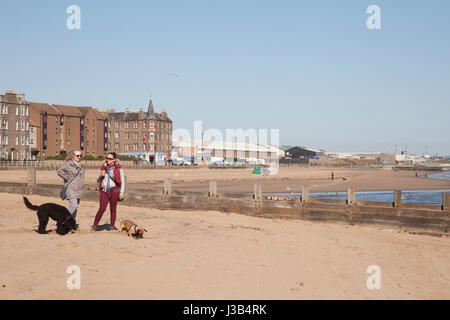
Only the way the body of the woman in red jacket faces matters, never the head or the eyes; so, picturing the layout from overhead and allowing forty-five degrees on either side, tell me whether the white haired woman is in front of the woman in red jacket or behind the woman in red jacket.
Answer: in front

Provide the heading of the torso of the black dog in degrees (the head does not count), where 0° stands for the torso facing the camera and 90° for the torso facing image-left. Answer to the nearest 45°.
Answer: approximately 270°

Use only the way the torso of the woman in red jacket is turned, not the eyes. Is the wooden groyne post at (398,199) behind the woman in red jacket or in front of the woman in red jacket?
behind

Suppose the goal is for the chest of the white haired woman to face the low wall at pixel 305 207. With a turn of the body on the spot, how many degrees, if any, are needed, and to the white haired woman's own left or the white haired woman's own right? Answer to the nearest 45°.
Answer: approximately 90° to the white haired woman's own left

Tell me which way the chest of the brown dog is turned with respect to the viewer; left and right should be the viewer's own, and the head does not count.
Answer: facing the viewer and to the right of the viewer

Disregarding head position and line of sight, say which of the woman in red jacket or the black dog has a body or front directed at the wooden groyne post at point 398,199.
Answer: the black dog

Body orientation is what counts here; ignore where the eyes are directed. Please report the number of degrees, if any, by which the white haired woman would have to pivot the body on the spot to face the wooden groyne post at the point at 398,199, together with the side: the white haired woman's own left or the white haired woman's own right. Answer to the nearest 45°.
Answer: approximately 45° to the white haired woman's own left

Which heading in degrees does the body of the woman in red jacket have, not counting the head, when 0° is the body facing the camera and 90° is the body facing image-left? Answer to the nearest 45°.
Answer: approximately 45°

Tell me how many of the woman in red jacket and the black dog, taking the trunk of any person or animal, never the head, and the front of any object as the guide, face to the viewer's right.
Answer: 1

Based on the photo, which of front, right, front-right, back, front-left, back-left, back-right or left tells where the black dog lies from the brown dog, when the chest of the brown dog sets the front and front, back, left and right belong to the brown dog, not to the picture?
back-right
